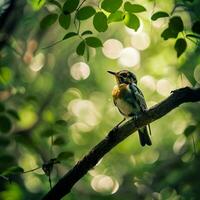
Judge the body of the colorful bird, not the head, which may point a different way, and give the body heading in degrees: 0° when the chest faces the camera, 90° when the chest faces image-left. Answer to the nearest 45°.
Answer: approximately 45°
